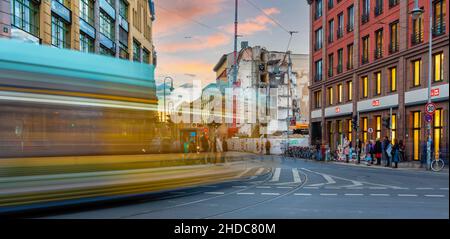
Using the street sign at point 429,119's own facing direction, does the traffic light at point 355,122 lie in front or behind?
behind

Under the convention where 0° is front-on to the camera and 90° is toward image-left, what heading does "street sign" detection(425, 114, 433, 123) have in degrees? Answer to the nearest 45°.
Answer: approximately 0°

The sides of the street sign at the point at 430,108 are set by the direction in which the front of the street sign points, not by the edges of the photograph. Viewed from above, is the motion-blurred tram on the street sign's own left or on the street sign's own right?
on the street sign's own right

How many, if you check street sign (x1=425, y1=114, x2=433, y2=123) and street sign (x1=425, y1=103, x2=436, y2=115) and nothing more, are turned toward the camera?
2

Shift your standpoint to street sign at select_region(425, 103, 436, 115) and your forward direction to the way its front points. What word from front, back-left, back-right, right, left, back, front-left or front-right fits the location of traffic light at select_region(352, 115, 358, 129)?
back

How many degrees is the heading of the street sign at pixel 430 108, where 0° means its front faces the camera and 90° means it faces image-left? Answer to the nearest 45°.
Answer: approximately 0°
